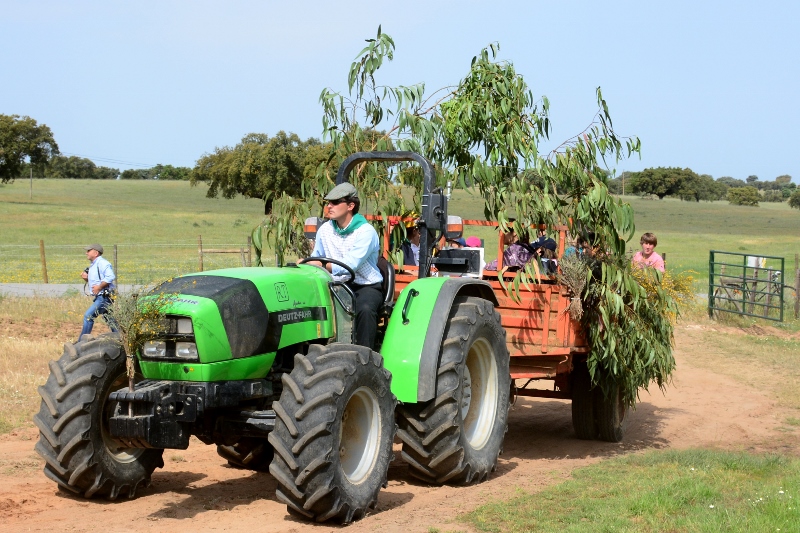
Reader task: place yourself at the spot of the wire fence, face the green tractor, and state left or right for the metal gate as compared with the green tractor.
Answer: left

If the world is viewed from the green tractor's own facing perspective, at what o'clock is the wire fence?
The wire fence is roughly at 4 o'clock from the green tractor.

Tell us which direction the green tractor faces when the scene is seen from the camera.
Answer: facing the viewer and to the left of the viewer
